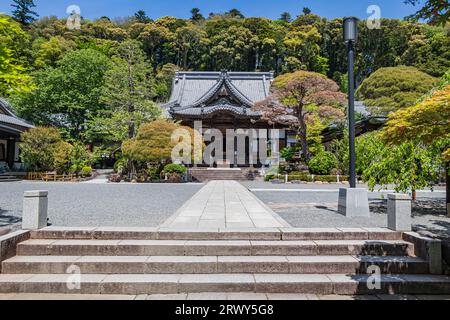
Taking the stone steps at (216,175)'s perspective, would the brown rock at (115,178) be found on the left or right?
on its right

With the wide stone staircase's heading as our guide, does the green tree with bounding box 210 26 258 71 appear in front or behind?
behind

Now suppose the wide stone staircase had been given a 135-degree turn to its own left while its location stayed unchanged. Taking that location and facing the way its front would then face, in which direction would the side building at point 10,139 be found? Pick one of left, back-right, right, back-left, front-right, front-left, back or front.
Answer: left

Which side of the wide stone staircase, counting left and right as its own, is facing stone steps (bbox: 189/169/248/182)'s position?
back

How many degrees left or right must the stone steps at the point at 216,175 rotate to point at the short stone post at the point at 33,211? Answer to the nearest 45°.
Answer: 0° — it already faces it

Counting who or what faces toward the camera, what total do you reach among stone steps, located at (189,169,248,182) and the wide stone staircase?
2

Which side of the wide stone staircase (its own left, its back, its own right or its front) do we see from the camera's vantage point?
front

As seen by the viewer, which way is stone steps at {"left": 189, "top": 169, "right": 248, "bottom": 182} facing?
toward the camera

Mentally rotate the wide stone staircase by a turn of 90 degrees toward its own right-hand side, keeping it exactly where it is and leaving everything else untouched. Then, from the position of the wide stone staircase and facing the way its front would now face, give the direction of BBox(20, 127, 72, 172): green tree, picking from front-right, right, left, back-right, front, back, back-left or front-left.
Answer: front-right

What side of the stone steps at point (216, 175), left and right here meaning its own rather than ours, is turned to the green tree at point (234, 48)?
back

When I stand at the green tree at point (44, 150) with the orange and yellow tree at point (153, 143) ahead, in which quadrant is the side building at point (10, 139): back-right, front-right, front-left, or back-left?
back-left

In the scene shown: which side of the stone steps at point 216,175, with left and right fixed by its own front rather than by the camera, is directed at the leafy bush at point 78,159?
right

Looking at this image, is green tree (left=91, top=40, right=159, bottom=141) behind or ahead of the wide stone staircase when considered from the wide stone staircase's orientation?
behind
